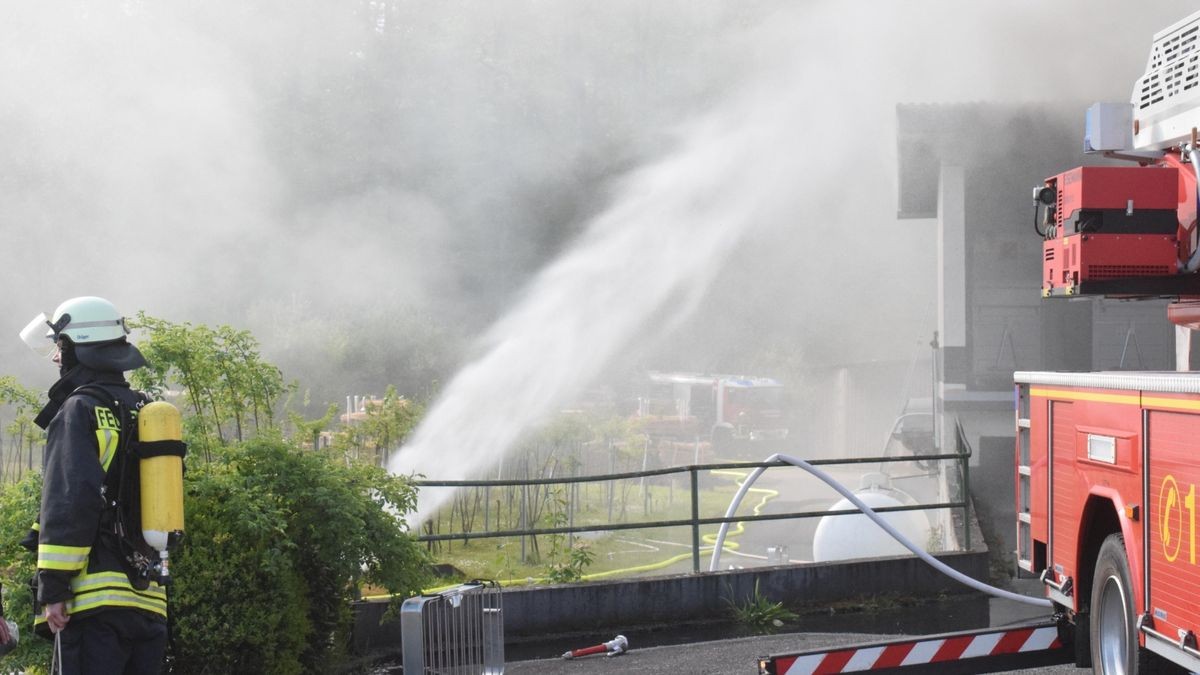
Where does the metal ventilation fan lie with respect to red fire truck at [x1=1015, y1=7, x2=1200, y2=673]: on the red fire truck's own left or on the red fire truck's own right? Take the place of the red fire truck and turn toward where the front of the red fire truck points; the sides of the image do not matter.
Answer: on the red fire truck's own right

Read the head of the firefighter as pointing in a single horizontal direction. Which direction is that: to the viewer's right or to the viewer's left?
to the viewer's left

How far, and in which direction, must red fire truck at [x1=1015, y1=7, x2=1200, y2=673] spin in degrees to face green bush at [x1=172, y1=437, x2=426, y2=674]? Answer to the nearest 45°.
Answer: approximately 135° to its right

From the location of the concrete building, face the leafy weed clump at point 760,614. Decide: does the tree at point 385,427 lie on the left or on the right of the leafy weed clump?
right

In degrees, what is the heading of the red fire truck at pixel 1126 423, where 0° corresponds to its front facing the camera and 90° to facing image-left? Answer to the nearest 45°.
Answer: approximately 315°

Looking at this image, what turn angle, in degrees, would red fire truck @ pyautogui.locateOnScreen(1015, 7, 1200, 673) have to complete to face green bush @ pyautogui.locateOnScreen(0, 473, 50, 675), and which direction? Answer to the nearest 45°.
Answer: approximately 90° to its right

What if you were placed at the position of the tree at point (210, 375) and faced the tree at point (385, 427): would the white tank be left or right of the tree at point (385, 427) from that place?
right

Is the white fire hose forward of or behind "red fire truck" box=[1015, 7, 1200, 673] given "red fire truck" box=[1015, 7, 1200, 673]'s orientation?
behind

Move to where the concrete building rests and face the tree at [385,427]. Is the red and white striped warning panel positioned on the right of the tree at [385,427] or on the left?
left
